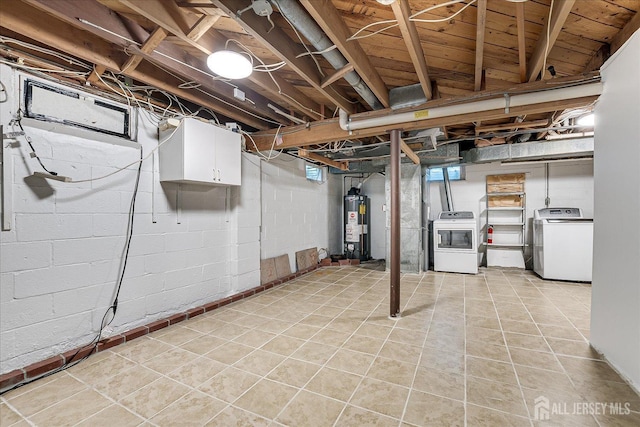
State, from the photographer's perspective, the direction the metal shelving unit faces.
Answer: facing the viewer

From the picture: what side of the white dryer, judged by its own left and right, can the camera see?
front

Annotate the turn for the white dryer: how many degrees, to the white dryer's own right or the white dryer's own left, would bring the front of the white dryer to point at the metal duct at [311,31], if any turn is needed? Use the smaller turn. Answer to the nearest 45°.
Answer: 0° — it already faces it

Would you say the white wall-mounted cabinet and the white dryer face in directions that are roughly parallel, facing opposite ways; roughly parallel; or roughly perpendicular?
roughly perpendicular

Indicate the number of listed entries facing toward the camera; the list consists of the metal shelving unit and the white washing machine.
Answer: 2

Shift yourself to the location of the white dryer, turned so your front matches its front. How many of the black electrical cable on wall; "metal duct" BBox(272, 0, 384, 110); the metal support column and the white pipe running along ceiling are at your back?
0

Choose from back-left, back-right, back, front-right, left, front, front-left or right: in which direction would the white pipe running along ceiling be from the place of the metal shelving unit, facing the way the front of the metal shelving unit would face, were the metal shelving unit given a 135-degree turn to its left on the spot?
back-right

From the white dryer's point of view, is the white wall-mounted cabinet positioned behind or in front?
in front

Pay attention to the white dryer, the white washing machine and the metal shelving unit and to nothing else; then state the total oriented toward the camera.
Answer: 3

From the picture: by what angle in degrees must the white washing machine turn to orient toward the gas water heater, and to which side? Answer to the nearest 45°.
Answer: approximately 90° to its right

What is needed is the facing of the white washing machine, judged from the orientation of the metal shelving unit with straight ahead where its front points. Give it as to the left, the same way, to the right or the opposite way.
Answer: the same way

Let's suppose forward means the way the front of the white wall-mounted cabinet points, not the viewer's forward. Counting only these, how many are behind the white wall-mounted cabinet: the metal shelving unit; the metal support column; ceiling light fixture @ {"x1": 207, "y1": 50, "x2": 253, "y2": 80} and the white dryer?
0

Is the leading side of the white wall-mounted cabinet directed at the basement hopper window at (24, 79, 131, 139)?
no

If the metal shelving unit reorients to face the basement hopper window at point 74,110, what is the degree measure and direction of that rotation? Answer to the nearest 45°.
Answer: approximately 45° to its right

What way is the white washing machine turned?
toward the camera

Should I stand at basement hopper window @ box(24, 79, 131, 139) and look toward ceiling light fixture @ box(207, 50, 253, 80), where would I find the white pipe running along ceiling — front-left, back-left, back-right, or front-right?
front-left

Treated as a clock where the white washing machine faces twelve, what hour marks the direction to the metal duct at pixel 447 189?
The metal duct is roughly at 3 o'clock from the white washing machine.
